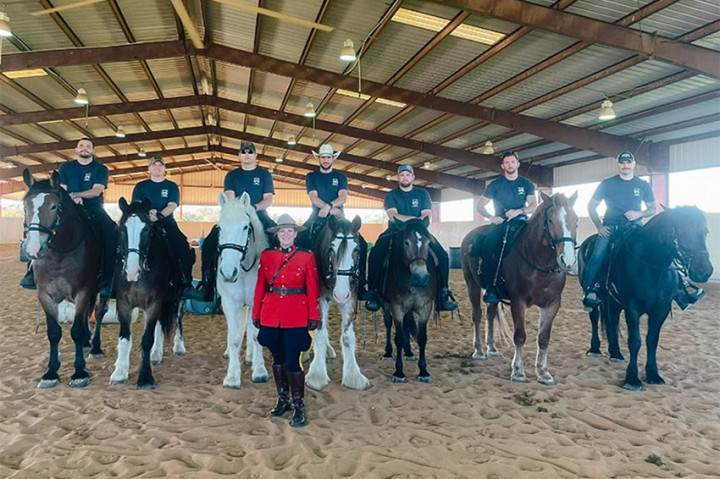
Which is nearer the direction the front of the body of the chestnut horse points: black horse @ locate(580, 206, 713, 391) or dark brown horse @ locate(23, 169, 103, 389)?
the black horse

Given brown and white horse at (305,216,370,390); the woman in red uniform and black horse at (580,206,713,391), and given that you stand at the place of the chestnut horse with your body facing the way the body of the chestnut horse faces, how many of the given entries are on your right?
2

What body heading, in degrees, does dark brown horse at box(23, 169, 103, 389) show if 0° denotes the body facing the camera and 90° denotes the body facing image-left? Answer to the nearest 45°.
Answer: approximately 0°

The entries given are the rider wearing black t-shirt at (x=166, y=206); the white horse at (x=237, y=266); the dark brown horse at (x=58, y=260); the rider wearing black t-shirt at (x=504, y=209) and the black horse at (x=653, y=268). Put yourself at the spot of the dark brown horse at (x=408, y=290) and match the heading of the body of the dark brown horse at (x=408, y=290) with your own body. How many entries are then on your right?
3

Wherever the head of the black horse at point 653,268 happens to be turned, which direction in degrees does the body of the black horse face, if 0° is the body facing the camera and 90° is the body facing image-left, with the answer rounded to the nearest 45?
approximately 315°

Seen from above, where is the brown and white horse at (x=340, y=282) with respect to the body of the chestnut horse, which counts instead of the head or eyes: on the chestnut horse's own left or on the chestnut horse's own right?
on the chestnut horse's own right

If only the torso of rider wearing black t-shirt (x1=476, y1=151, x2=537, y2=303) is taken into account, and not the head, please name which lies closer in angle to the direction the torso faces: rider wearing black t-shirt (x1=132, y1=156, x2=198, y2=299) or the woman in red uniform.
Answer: the woman in red uniform

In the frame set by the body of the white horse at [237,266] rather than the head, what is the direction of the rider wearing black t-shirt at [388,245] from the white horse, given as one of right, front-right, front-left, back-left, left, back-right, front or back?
left

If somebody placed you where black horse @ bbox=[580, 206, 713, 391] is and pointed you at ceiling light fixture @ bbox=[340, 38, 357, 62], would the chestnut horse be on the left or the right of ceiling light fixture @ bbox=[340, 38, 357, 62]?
left

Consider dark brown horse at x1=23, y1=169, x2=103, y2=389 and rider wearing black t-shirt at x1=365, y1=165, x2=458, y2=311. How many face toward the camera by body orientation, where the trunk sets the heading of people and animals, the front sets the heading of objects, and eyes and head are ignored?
2

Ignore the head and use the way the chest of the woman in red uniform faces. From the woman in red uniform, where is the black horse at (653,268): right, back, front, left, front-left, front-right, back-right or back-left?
left
